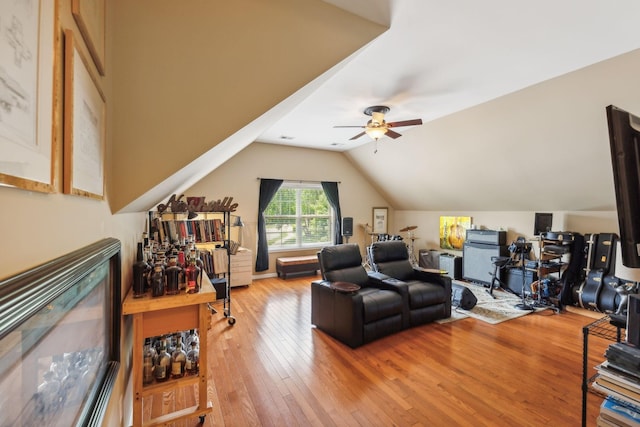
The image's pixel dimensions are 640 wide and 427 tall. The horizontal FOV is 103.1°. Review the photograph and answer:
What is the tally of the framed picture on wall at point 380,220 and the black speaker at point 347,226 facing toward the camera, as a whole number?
2

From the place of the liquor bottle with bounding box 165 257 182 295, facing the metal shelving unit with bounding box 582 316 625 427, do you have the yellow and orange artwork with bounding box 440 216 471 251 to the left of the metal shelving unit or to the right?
left

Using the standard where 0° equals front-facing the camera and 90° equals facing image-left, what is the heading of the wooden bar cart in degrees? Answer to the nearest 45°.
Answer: approximately 315°

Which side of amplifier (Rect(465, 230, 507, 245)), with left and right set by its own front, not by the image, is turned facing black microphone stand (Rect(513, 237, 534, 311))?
left

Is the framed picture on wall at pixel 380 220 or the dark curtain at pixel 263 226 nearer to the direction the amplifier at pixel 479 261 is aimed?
the dark curtain

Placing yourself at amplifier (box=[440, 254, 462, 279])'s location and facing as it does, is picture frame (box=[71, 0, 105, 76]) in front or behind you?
in front

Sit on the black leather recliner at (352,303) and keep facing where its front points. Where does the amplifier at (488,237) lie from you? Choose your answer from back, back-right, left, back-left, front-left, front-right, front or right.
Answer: left

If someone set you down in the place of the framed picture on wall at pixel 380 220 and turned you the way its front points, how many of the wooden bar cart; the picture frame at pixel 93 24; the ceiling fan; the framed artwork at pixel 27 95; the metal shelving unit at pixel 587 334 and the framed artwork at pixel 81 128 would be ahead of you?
6

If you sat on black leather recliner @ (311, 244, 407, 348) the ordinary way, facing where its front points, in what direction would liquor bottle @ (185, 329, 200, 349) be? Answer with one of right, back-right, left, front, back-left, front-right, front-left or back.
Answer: right

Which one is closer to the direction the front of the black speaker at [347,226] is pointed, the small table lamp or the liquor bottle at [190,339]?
the liquor bottle

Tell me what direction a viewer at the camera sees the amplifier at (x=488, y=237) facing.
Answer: facing the viewer and to the left of the viewer

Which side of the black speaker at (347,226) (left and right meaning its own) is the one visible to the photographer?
front

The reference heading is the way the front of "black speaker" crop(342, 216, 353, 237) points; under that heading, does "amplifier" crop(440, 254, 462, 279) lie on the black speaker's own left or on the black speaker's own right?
on the black speaker's own left
